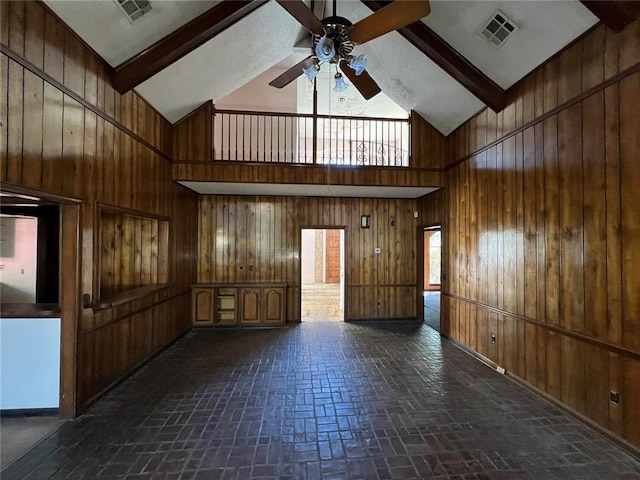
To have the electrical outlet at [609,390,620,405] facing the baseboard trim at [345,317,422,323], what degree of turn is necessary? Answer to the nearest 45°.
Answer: approximately 90° to its right

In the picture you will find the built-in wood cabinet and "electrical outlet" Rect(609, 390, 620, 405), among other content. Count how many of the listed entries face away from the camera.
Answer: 0

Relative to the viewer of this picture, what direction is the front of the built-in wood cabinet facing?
facing the viewer

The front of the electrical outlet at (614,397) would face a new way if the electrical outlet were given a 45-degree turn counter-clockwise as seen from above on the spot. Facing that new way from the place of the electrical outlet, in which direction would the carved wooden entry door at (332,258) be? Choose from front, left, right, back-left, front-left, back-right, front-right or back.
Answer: back-right

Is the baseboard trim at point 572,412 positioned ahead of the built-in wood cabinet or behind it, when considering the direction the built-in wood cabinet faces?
ahead

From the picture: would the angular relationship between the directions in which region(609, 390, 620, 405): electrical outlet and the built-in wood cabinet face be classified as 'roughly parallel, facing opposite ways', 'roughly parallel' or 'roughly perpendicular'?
roughly perpendicular

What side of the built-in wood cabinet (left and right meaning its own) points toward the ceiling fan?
front

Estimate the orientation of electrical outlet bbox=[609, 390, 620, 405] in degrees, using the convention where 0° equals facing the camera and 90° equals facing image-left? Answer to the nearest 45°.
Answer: approximately 45°

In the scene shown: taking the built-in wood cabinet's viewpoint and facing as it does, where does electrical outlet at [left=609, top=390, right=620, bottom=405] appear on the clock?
The electrical outlet is roughly at 11 o'clock from the built-in wood cabinet.

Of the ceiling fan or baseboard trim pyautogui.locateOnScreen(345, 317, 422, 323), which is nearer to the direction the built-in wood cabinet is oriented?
the ceiling fan

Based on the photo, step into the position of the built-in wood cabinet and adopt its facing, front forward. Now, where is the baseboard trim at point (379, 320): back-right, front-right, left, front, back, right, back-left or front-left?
left
